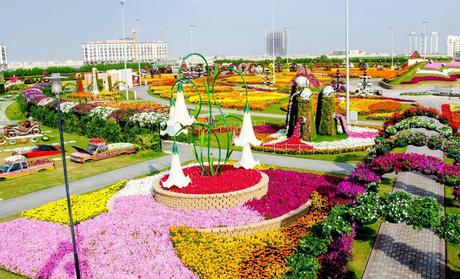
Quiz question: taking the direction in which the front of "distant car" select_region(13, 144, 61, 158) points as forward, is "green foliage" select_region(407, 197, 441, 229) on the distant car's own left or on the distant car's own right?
on the distant car's own left

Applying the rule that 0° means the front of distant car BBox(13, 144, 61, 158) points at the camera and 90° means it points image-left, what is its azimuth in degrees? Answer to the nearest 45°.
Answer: approximately 90°

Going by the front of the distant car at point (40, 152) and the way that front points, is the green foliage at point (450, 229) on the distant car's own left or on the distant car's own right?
on the distant car's own left

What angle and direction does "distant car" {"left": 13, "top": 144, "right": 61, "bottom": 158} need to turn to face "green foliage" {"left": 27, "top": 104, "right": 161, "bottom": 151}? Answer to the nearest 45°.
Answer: approximately 135° to its right

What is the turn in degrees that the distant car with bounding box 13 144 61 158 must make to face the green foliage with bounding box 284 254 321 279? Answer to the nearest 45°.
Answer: approximately 90° to its left

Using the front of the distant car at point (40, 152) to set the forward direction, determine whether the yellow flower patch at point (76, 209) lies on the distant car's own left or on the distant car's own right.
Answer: on the distant car's own left

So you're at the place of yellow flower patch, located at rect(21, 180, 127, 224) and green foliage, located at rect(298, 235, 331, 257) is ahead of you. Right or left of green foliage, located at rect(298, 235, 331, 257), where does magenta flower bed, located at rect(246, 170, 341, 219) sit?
left

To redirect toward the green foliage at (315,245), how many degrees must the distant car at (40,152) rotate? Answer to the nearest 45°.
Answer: approximately 90° to its left

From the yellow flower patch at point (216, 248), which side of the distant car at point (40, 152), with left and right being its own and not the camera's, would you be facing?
left

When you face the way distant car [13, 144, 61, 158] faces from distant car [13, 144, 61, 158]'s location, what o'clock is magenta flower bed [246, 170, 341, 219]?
The magenta flower bed is roughly at 8 o'clock from the distant car.
